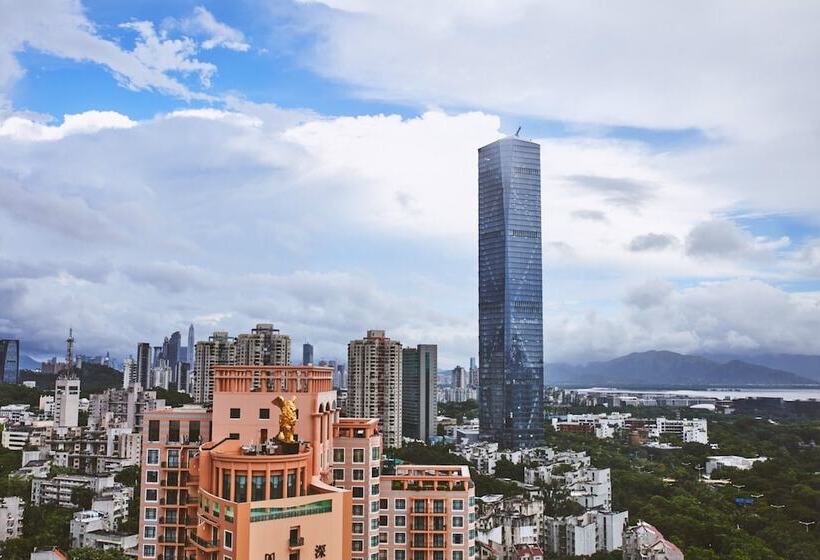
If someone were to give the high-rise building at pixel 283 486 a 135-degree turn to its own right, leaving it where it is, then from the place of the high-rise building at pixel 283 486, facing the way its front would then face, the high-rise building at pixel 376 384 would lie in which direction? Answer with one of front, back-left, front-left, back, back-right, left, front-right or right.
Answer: front-right

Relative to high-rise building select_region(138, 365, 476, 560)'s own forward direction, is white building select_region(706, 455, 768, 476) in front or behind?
behind

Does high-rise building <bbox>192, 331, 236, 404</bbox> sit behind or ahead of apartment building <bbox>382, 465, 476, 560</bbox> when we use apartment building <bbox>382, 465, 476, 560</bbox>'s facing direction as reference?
behind

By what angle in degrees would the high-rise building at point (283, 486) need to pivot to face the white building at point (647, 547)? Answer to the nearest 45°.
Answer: approximately 135° to its left

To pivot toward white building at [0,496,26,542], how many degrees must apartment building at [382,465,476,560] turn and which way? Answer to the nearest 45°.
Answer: approximately 135° to its right

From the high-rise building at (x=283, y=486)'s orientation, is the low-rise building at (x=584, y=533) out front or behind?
behind

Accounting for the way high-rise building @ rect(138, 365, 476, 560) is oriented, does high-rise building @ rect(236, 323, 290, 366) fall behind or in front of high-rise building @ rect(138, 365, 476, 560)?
behind

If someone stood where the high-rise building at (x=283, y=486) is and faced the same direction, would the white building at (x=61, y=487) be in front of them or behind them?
behind

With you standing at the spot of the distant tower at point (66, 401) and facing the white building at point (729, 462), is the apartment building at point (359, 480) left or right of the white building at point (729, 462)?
right

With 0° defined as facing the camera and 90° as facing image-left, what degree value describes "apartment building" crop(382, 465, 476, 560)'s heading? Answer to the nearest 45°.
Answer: approximately 0°

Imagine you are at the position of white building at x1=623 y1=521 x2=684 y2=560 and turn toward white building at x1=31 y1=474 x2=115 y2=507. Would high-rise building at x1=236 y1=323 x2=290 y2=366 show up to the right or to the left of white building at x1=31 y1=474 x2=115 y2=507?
right
